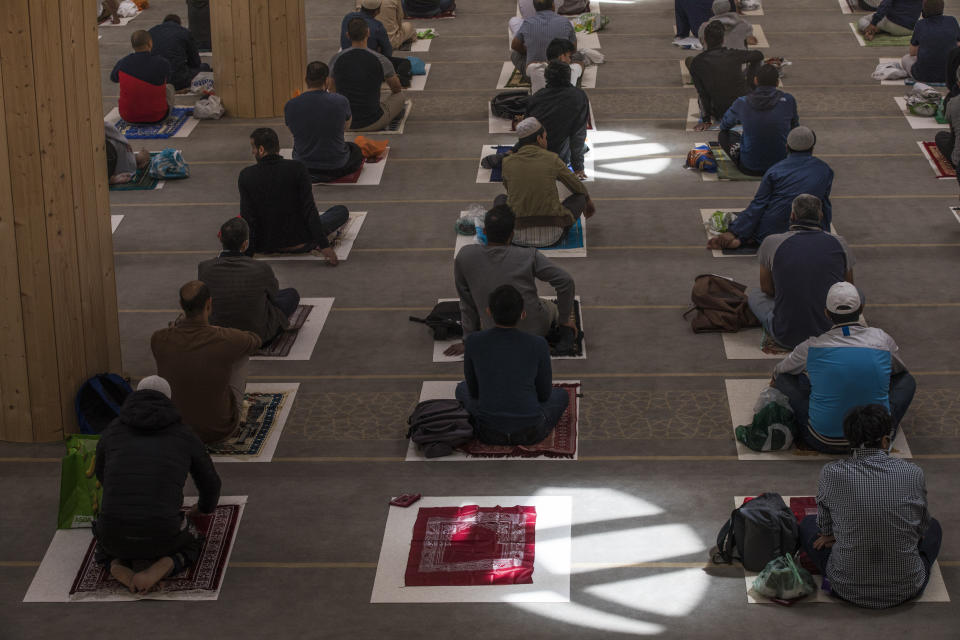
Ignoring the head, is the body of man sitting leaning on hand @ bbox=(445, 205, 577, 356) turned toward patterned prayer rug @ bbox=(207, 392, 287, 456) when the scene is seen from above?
no

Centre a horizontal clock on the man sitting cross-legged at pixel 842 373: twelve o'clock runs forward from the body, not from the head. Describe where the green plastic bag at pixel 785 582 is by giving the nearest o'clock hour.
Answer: The green plastic bag is roughly at 6 o'clock from the man sitting cross-legged.

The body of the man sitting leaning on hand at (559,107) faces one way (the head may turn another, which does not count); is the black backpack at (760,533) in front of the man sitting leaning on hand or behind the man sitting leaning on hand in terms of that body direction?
behind

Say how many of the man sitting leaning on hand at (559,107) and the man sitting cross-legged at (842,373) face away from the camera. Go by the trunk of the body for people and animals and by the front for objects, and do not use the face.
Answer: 2

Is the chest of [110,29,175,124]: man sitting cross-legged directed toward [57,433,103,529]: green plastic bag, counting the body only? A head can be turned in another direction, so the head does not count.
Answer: no

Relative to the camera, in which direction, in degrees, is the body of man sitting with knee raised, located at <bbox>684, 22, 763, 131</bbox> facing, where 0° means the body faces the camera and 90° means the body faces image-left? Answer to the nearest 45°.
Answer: approximately 180°

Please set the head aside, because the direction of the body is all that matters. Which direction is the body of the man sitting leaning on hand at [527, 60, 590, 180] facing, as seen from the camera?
away from the camera

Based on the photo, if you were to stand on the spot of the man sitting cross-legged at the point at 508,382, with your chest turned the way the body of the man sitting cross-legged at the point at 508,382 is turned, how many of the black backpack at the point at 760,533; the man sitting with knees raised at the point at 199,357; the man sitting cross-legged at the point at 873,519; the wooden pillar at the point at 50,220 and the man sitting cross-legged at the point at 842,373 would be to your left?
2

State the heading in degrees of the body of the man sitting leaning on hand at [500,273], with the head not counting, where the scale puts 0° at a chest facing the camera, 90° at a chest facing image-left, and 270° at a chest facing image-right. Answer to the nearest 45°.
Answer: approximately 180°

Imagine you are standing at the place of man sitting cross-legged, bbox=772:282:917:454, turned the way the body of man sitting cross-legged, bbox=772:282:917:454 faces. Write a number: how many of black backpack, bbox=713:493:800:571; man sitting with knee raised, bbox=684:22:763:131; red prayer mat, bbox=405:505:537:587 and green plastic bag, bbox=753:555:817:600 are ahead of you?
1

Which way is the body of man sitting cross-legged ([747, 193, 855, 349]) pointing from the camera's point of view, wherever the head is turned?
away from the camera

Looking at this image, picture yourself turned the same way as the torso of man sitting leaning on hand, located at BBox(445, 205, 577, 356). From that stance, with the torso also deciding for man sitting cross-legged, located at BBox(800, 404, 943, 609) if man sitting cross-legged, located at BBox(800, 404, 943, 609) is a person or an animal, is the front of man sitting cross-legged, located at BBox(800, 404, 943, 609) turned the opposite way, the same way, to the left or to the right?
the same way

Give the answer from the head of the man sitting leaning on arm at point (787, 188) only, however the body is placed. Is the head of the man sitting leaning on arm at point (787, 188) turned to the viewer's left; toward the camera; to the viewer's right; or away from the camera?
away from the camera

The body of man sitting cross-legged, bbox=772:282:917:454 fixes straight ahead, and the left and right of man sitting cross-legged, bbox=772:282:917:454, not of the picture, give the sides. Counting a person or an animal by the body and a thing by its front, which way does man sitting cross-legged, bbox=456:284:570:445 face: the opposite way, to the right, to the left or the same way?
the same way

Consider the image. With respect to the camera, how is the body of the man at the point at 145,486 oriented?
away from the camera

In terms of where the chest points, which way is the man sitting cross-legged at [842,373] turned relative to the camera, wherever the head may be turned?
away from the camera

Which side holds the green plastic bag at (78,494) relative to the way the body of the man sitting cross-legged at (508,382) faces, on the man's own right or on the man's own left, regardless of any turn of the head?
on the man's own left

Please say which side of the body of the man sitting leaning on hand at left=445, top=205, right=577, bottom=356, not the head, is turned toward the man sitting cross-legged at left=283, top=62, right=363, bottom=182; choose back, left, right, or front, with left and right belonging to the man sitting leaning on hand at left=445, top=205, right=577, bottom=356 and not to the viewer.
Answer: front

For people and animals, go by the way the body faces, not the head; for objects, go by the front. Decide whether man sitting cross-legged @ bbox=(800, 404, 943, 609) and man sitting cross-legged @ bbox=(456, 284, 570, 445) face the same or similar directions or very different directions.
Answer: same or similar directions

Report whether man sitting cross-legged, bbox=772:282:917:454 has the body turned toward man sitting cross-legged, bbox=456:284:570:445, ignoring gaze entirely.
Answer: no
